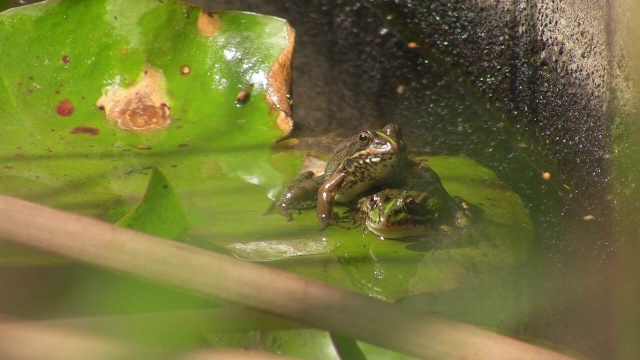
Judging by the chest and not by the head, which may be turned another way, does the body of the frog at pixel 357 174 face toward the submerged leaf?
no

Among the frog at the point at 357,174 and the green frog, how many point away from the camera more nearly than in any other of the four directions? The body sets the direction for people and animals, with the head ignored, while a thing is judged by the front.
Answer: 0

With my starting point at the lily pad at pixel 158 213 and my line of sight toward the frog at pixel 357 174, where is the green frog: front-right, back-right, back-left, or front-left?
front-right

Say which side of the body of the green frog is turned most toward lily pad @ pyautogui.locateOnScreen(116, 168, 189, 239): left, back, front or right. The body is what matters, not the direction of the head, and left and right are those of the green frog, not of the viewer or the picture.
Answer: front

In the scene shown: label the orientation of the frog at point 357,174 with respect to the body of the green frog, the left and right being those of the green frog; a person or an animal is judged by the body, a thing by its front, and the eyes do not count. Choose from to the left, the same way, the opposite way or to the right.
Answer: to the left

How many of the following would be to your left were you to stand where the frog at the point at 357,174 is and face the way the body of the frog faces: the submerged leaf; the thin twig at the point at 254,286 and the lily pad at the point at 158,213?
0

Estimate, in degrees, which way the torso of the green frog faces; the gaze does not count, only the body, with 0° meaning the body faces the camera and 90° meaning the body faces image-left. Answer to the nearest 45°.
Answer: approximately 45°

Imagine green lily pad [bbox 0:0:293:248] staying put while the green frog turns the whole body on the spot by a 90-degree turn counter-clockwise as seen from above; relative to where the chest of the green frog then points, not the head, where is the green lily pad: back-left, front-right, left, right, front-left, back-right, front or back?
back-right

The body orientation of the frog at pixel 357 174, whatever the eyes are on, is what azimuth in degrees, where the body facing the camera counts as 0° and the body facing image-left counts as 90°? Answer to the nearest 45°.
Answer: approximately 315°
